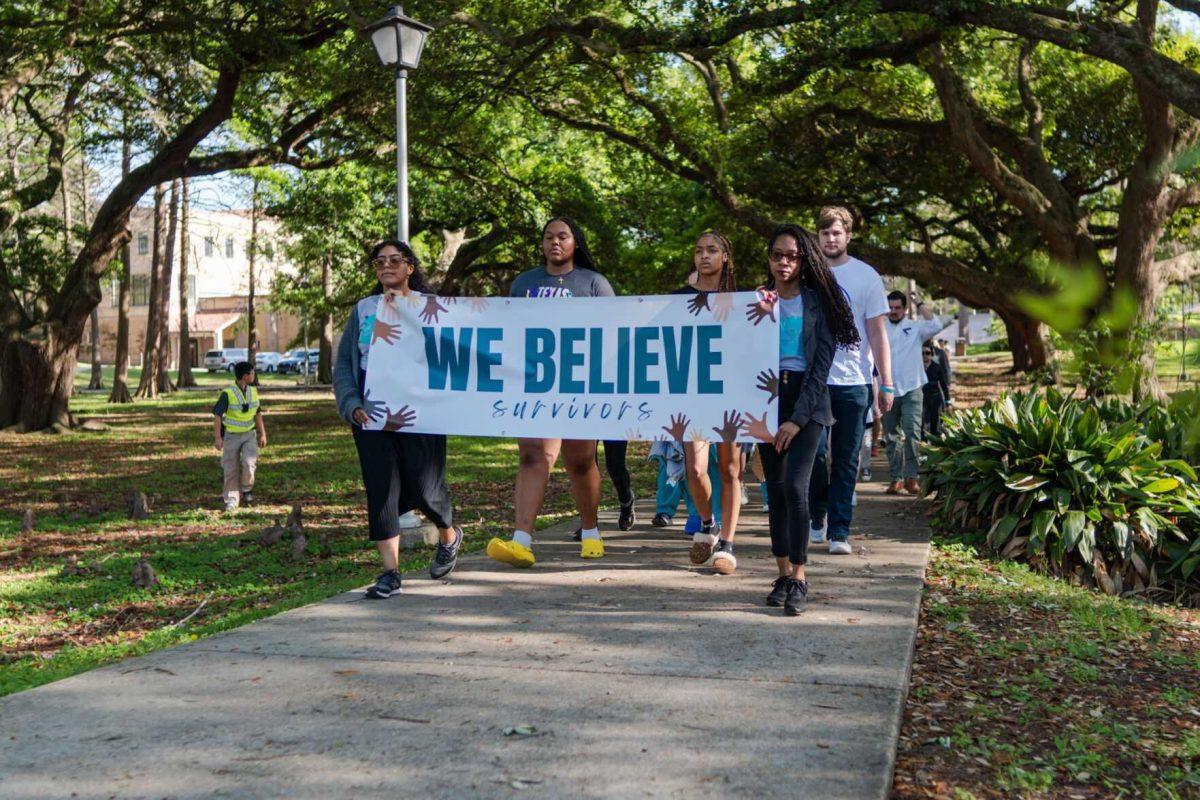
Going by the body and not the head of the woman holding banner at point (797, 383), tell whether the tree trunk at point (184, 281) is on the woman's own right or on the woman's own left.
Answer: on the woman's own right

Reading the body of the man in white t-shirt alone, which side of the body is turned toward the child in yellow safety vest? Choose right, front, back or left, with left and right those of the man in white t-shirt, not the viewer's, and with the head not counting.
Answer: right

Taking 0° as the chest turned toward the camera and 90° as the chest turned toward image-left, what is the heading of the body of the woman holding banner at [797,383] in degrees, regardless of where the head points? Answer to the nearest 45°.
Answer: approximately 45°

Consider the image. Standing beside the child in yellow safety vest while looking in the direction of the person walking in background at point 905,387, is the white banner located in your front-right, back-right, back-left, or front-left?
front-right

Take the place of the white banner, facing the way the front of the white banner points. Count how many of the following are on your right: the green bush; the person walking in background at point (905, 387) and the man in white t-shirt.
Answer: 0

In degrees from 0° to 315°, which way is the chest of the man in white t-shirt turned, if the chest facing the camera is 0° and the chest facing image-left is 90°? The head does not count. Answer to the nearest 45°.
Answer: approximately 45°

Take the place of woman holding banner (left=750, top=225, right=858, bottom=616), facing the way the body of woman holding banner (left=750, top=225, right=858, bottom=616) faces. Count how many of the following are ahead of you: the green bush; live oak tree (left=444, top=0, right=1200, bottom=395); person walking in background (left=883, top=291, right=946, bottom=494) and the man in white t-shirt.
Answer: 0

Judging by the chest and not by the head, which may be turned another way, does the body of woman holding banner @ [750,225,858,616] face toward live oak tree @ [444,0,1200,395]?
no

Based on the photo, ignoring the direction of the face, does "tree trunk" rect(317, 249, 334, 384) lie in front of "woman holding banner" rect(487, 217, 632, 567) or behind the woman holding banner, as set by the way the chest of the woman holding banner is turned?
behind

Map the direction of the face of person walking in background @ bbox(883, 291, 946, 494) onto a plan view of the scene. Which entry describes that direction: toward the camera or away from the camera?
toward the camera

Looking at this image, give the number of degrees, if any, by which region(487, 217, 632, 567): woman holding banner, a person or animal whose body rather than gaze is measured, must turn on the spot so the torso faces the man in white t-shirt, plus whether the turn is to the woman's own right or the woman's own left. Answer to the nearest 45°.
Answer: approximately 90° to the woman's own left

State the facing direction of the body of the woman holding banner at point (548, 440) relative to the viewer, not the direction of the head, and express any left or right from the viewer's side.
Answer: facing the viewer

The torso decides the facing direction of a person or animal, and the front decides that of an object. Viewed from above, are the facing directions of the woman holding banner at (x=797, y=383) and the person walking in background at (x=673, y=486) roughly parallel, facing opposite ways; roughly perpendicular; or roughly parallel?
roughly parallel

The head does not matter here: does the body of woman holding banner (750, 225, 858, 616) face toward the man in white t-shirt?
no

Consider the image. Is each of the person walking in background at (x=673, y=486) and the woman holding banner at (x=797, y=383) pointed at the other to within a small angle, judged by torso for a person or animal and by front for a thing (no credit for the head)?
no

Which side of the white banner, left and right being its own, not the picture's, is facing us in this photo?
front
